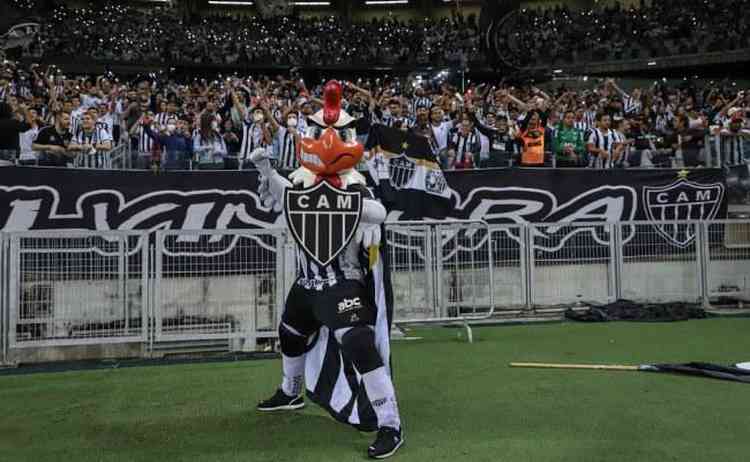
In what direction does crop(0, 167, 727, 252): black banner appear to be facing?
toward the camera

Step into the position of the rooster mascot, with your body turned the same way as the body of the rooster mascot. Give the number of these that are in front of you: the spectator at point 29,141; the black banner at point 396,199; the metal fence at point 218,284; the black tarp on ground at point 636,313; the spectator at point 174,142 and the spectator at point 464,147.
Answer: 0

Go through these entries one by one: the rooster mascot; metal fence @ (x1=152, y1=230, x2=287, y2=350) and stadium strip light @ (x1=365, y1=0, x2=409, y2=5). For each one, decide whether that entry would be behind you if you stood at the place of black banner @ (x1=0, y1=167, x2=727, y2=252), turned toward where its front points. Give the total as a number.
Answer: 1

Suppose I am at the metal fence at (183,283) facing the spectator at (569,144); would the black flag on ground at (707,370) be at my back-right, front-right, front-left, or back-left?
front-right

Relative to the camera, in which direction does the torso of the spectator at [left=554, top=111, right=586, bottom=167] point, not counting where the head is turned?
toward the camera

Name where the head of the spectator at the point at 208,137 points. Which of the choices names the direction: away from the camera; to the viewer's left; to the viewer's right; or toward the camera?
toward the camera

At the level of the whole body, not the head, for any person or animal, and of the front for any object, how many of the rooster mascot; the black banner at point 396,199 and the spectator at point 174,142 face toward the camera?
3

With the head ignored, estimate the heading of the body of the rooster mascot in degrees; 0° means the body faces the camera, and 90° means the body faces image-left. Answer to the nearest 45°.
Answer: approximately 0°

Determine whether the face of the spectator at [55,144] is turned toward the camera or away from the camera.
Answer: toward the camera

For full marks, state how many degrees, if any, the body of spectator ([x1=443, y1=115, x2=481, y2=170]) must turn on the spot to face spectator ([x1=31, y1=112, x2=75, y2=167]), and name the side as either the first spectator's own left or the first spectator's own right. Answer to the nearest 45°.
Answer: approximately 90° to the first spectator's own right

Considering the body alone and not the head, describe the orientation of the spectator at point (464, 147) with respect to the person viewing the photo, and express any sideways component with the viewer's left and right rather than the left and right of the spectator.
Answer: facing the viewer

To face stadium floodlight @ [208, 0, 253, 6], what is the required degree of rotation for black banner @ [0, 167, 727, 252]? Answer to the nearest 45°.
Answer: approximately 180°

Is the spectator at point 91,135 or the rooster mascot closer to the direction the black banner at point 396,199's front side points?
the rooster mascot

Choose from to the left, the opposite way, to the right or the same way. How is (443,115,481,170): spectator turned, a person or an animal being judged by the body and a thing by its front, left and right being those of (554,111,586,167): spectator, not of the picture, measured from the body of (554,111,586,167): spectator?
the same way

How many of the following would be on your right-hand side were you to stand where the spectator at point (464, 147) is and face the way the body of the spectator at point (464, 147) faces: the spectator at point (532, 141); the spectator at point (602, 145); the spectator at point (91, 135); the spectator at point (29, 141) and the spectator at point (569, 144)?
2

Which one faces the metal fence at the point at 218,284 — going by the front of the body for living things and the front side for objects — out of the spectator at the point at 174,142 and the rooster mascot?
the spectator

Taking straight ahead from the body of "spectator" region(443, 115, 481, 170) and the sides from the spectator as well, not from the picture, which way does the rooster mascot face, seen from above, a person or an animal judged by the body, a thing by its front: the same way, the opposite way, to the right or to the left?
the same way
